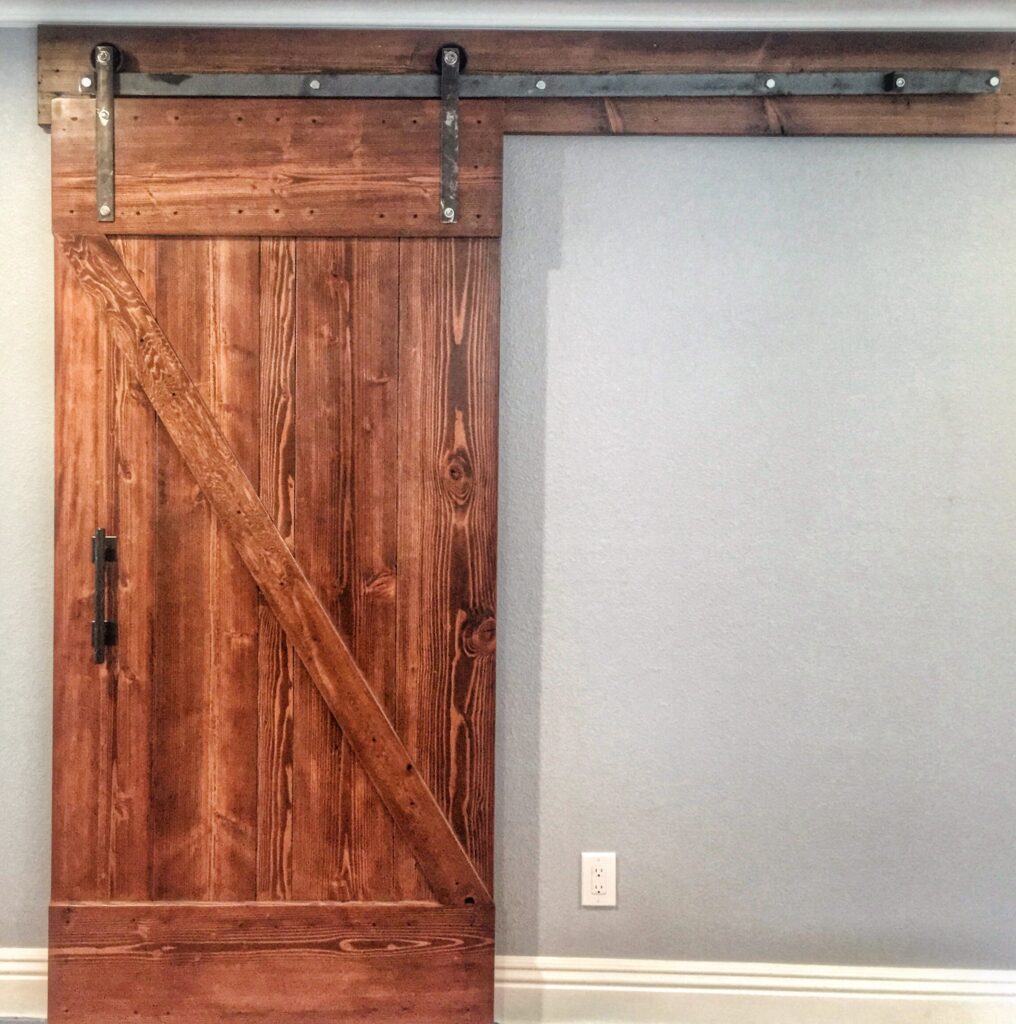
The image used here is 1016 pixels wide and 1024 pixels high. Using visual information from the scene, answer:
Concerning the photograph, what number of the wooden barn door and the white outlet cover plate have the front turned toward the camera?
2

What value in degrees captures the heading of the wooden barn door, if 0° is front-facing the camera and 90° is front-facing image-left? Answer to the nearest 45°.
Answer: approximately 0°
